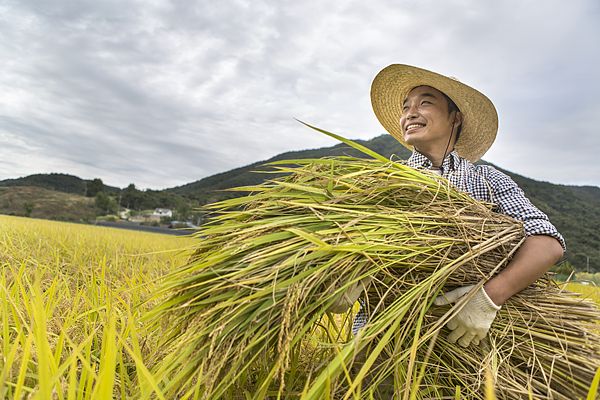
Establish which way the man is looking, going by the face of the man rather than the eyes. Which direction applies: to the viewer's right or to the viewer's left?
to the viewer's left

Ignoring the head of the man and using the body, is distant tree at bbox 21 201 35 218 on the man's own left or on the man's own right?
on the man's own right

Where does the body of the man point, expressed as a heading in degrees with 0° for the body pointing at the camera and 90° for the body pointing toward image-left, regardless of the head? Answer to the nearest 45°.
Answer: approximately 45°
